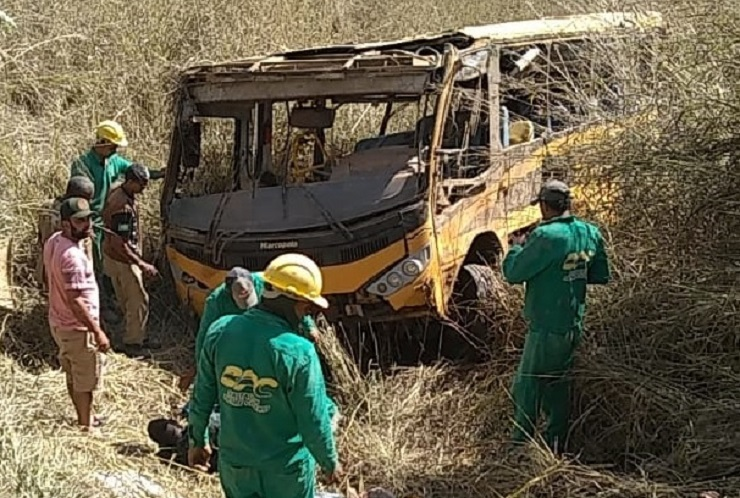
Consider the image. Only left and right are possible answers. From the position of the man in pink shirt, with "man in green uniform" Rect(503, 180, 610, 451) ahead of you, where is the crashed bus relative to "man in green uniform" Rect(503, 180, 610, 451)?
left

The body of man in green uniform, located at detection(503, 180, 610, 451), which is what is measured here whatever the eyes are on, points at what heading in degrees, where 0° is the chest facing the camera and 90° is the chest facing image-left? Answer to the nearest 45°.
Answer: approximately 135°

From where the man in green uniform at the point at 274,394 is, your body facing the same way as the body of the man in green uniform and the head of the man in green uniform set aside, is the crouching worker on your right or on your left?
on your left

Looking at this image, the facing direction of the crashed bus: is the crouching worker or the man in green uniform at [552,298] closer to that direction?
the crouching worker

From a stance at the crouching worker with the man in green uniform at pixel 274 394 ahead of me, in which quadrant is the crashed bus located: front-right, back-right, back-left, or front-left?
back-left

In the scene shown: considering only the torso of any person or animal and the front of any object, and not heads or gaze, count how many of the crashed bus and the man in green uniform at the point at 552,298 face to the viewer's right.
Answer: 0

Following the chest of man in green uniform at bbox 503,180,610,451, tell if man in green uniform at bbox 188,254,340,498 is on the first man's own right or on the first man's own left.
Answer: on the first man's own left

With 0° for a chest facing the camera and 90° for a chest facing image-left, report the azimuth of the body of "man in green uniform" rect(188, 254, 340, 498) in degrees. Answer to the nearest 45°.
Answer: approximately 225°

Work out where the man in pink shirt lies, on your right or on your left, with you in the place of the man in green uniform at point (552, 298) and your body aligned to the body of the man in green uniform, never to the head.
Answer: on your left

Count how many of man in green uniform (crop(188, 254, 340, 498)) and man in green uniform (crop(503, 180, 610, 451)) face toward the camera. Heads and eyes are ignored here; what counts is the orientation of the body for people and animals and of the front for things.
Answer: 0

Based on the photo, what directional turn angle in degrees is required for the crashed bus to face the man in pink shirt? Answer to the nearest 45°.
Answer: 0° — it already faces them

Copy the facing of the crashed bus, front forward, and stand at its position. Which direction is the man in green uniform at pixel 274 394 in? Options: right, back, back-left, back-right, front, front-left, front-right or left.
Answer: front-left

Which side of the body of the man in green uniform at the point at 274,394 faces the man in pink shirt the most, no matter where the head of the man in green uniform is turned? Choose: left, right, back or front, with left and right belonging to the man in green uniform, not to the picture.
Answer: left

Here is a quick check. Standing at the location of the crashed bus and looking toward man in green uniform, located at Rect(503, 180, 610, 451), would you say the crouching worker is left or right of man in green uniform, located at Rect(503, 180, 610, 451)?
right

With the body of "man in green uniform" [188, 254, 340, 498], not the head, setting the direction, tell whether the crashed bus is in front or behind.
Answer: in front
